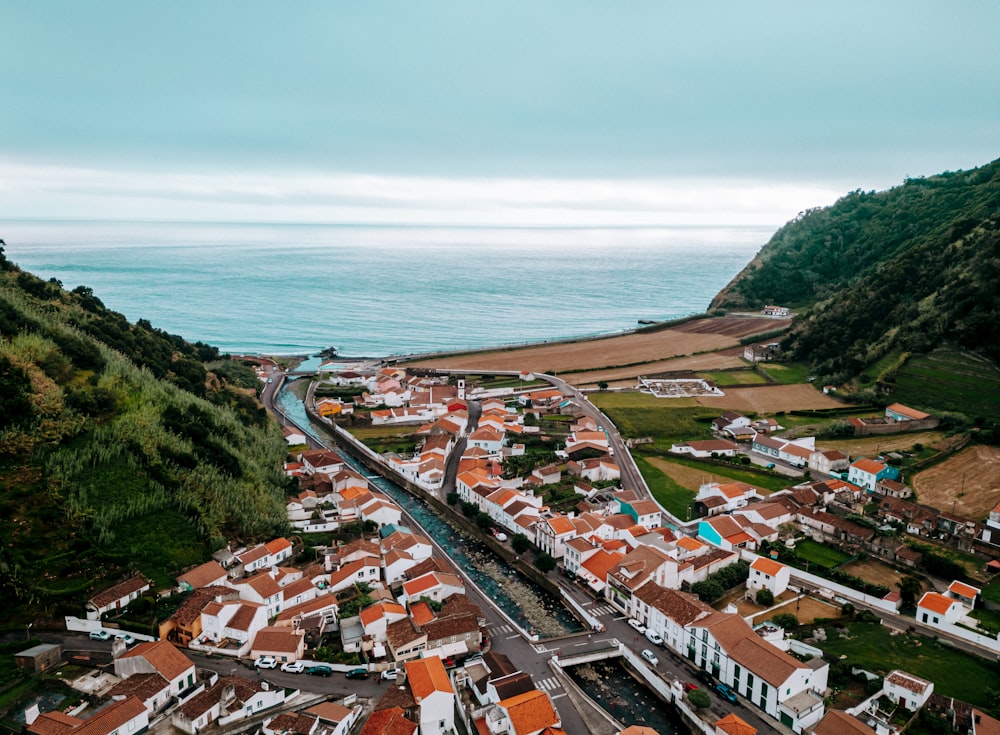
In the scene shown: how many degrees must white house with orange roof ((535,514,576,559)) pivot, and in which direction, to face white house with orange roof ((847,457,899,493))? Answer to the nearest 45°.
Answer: approximately 180°

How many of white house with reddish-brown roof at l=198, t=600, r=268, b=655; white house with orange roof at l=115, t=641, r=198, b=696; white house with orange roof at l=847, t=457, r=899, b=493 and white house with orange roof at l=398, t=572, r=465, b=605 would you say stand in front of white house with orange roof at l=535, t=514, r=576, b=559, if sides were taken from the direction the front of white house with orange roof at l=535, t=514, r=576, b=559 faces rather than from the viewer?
3

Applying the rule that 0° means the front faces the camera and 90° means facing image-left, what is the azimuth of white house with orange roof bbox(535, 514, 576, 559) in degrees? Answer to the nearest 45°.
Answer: approximately 45°

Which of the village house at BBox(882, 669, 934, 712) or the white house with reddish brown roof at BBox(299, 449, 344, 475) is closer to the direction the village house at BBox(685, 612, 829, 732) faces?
the white house with reddish brown roof

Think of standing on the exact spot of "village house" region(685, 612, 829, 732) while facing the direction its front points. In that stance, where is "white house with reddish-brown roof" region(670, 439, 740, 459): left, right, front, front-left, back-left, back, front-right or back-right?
back-right

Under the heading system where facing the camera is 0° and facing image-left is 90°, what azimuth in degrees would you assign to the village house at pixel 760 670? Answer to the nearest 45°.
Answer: approximately 45°
